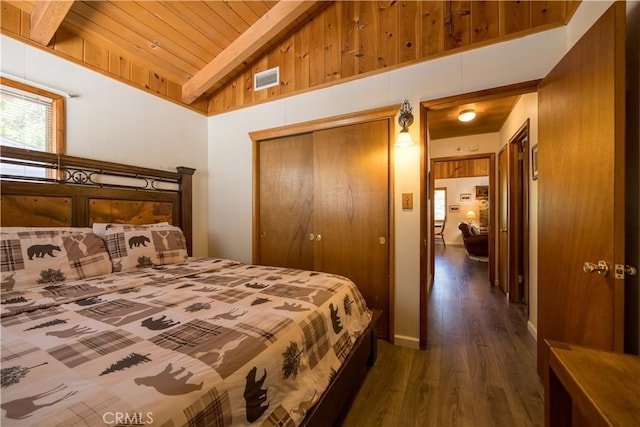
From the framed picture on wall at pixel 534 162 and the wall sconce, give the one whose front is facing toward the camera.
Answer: the wall sconce

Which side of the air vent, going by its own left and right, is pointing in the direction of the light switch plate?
left

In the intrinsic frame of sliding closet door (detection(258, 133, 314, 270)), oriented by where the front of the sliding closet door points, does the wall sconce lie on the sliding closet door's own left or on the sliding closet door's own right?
on the sliding closet door's own left

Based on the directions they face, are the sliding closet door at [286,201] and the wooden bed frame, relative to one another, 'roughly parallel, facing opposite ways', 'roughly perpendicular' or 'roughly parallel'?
roughly perpendicular

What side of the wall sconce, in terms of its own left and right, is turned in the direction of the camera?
front

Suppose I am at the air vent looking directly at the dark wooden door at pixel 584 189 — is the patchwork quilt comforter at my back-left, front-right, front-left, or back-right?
front-right

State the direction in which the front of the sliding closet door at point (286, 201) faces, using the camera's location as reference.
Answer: facing the viewer and to the left of the viewer

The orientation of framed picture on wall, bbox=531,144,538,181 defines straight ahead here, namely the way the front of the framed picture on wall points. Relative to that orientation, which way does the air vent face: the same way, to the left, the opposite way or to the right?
to the left

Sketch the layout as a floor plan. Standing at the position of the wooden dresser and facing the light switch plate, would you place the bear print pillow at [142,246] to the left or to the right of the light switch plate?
left

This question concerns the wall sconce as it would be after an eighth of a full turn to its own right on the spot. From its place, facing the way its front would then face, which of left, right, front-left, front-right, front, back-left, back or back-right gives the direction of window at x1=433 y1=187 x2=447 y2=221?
back-right

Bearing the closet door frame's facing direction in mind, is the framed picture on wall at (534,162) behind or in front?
behind

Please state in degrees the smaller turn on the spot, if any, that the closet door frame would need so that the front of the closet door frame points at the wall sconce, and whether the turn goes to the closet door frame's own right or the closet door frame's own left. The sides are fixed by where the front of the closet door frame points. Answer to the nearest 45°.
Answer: approximately 90° to the closet door frame's own left

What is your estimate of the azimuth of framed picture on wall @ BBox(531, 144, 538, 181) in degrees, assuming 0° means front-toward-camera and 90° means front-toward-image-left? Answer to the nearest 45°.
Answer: approximately 90°

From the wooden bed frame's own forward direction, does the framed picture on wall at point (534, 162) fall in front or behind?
in front

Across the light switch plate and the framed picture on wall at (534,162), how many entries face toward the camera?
1

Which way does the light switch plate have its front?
toward the camera
